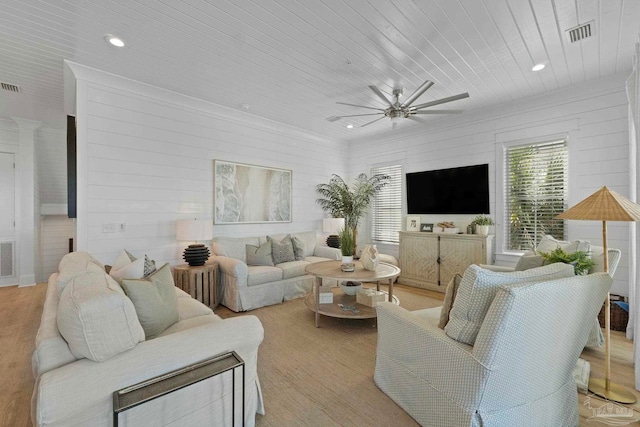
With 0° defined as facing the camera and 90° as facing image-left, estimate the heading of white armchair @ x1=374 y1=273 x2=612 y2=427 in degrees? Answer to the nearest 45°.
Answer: approximately 135°

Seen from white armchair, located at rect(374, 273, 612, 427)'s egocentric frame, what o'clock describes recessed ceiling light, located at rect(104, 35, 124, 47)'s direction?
The recessed ceiling light is roughly at 10 o'clock from the white armchair.

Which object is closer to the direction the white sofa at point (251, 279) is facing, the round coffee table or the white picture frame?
the round coffee table

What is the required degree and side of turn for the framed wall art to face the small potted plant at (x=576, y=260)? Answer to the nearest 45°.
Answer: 0° — it already faces it

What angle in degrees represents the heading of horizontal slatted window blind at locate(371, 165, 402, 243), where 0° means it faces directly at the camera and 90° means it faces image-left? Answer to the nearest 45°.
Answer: approximately 45°

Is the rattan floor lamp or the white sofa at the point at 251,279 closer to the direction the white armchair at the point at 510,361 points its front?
the white sofa

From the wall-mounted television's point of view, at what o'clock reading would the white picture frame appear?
The white picture frame is roughly at 2 o'clock from the wall-mounted television.

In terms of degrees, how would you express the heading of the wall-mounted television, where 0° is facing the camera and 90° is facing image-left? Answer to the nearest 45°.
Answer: approximately 45°

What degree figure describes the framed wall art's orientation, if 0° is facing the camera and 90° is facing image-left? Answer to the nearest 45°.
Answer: approximately 315°

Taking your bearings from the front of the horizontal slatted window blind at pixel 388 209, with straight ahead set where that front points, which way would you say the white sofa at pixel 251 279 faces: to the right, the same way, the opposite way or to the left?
to the left
